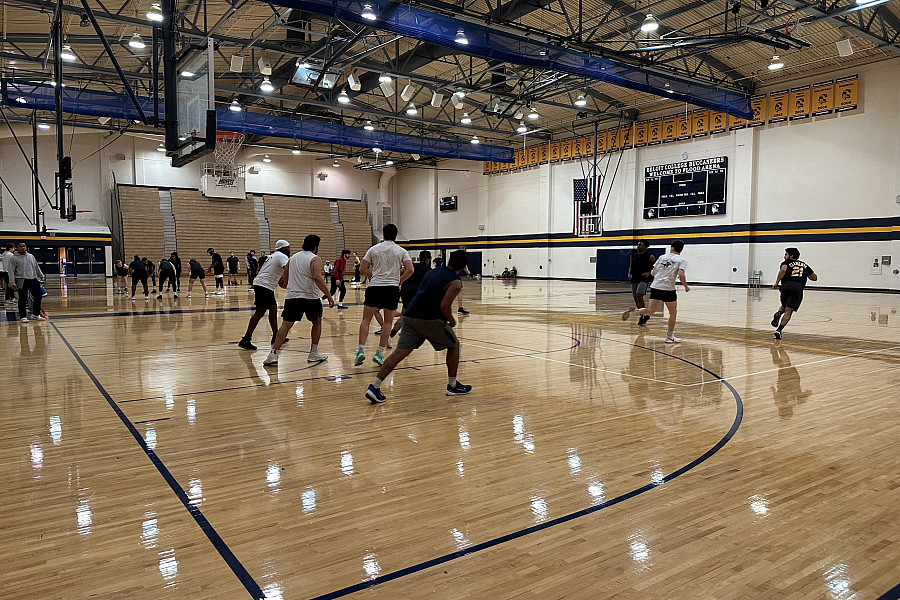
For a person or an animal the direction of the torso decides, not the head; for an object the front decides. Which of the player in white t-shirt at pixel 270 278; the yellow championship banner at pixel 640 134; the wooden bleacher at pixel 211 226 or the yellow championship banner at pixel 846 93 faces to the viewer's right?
the player in white t-shirt

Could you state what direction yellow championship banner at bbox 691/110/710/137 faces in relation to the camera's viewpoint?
facing the viewer and to the left of the viewer

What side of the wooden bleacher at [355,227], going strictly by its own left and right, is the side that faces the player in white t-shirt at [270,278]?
front

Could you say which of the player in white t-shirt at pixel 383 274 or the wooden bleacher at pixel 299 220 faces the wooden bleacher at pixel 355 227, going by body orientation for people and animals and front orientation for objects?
the player in white t-shirt

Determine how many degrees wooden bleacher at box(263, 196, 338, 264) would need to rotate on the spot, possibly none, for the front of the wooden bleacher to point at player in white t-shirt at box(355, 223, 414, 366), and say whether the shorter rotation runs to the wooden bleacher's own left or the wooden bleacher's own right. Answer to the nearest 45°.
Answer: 0° — it already faces them

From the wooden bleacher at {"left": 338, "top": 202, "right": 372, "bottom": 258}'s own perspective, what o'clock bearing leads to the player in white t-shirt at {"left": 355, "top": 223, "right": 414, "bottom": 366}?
The player in white t-shirt is roughly at 12 o'clock from the wooden bleacher.

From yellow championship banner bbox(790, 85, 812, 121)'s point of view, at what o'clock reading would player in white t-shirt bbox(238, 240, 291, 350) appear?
The player in white t-shirt is roughly at 11 o'clock from the yellow championship banner.

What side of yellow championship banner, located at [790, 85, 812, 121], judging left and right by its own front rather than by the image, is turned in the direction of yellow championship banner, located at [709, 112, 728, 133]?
right

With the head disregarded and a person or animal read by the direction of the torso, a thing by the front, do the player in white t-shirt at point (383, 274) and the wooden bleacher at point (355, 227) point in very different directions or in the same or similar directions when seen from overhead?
very different directions

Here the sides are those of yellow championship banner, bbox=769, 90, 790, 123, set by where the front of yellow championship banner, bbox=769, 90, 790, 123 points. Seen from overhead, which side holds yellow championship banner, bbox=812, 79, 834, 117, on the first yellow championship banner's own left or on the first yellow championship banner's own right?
on the first yellow championship banner's own left

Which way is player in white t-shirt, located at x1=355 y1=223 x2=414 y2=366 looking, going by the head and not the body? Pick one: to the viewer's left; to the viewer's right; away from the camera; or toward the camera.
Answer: away from the camera

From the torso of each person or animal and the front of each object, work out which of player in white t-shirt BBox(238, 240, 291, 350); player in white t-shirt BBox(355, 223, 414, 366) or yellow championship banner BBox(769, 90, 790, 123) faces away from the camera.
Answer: player in white t-shirt BBox(355, 223, 414, 366)

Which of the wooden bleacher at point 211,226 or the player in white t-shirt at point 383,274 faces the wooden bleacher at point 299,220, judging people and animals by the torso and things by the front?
the player in white t-shirt

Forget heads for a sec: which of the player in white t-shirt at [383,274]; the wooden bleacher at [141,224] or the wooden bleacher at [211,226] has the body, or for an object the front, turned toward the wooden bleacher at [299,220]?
the player in white t-shirt
